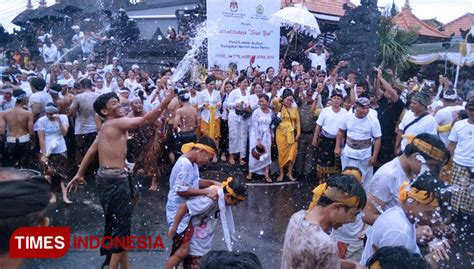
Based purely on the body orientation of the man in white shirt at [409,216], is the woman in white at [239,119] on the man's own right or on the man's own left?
on the man's own left

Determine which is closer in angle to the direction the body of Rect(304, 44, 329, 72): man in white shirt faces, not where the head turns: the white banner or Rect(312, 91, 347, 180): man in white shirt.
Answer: the man in white shirt

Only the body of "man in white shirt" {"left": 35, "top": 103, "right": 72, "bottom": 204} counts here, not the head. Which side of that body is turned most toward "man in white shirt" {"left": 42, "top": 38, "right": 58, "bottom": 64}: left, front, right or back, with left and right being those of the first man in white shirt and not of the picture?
back

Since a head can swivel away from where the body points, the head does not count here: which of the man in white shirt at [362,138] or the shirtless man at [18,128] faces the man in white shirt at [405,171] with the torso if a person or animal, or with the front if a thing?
the man in white shirt at [362,138]

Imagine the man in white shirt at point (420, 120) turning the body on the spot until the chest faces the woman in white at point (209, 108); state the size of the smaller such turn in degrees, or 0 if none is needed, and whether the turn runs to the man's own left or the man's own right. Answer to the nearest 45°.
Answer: approximately 90° to the man's own right

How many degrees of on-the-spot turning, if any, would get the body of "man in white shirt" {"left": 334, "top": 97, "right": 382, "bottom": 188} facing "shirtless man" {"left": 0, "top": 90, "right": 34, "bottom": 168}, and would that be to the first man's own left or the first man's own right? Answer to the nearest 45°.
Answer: approximately 90° to the first man's own right

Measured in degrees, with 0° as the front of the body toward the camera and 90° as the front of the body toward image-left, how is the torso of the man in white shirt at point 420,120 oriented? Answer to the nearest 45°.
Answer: approximately 45°

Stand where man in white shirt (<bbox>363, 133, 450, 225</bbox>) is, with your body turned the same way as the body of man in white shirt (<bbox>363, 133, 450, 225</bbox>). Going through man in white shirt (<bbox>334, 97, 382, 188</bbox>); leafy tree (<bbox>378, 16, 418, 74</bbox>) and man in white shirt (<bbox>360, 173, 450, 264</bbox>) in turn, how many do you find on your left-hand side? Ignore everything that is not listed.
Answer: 2

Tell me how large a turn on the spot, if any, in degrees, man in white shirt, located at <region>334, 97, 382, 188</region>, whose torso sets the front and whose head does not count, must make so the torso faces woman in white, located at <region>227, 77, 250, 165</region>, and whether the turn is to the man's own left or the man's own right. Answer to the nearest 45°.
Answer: approximately 135° to the man's own right
